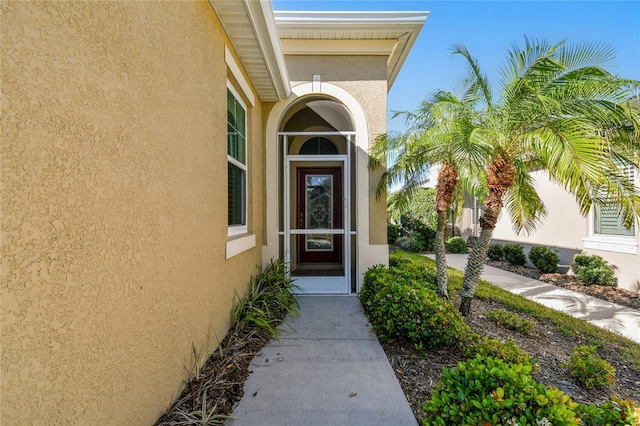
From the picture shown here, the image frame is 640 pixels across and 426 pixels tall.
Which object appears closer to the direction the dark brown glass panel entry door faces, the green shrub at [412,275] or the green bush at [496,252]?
the green shrub

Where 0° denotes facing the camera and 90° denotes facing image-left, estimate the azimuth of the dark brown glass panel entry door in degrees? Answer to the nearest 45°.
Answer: approximately 0°

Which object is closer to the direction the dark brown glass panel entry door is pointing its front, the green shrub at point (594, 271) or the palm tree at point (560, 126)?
the palm tree

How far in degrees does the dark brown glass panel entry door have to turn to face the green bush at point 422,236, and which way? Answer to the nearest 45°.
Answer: approximately 135° to its left

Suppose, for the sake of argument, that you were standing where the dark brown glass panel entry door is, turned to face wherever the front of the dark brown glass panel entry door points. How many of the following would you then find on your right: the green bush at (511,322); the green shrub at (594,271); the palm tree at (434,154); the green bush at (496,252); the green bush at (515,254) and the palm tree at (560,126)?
0

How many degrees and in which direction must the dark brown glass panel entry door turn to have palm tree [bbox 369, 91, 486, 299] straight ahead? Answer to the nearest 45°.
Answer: approximately 45° to its left

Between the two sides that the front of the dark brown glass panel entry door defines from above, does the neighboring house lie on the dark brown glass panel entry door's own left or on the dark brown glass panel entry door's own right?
on the dark brown glass panel entry door's own left

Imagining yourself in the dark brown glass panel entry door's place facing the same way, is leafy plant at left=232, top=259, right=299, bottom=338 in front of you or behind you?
in front

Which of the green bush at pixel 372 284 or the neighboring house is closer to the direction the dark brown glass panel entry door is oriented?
the green bush

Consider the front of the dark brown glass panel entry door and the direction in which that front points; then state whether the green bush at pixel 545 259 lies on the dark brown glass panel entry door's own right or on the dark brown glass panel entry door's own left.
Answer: on the dark brown glass panel entry door's own left

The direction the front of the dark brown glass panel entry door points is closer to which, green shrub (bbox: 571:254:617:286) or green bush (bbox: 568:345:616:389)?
the green bush

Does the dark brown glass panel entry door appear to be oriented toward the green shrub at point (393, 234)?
no

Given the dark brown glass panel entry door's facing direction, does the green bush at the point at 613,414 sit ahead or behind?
ahead

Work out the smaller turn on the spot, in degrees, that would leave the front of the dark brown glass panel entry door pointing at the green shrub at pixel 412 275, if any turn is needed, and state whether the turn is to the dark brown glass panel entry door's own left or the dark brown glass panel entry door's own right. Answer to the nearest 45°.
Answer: approximately 45° to the dark brown glass panel entry door's own left

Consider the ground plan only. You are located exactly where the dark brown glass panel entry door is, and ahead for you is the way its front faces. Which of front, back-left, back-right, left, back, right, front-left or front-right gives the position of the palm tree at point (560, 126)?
front-left
